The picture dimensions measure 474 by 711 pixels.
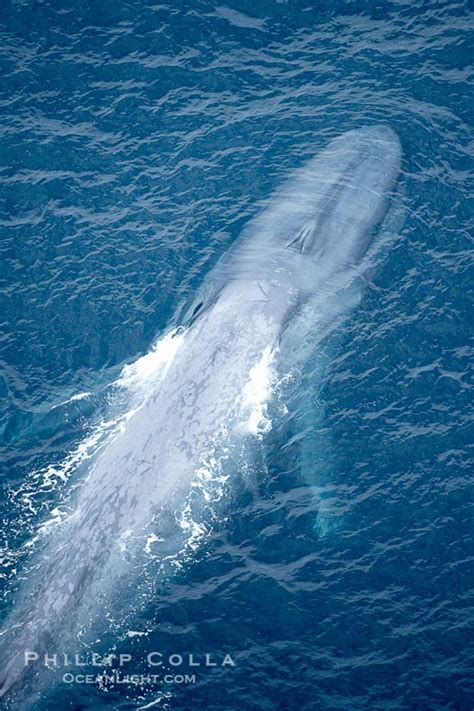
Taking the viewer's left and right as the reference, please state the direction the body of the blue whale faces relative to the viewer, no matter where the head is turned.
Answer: facing away from the viewer and to the right of the viewer
